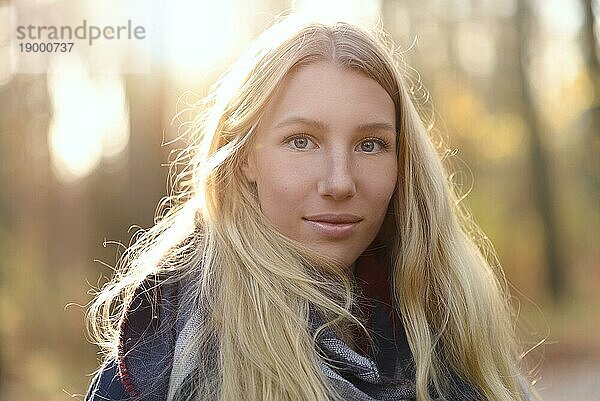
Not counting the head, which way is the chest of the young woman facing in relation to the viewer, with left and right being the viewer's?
facing the viewer and to the right of the viewer
